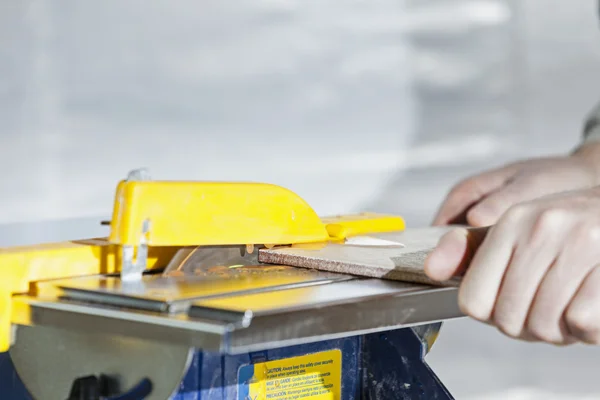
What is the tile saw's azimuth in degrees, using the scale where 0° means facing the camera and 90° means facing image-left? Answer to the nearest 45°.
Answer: approximately 225°

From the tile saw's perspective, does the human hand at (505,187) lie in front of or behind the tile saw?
in front
